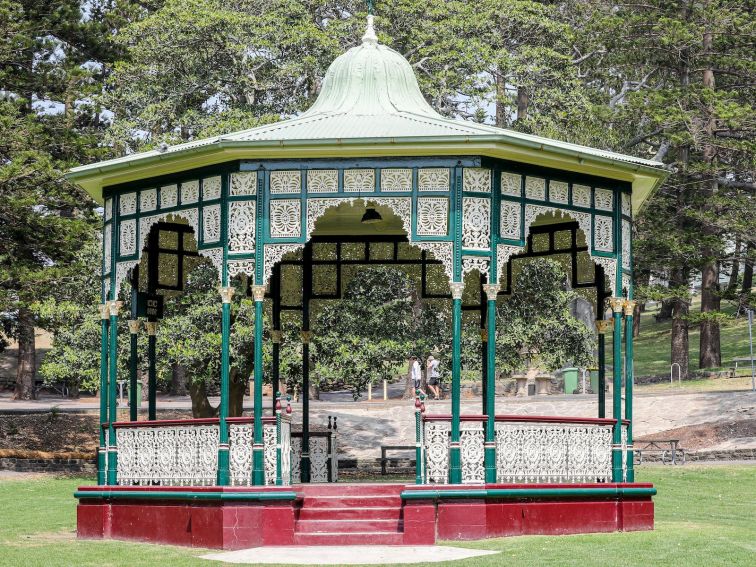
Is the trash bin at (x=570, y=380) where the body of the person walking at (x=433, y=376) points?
no

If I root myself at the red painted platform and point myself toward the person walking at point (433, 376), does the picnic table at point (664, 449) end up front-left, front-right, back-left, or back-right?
front-right

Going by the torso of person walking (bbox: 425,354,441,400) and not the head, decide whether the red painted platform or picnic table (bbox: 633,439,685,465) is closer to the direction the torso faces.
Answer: the red painted platform

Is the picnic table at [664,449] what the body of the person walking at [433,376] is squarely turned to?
no
